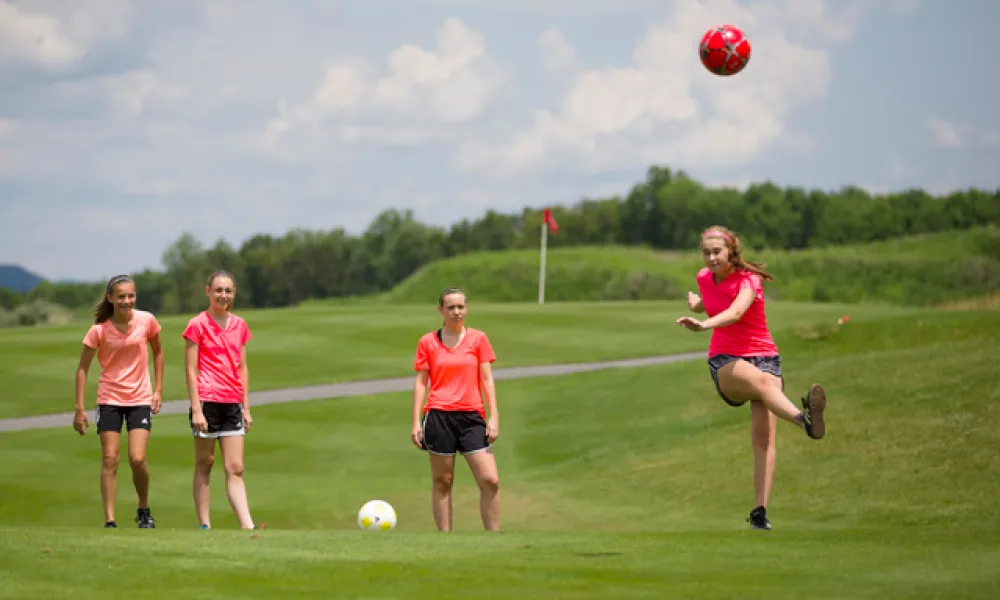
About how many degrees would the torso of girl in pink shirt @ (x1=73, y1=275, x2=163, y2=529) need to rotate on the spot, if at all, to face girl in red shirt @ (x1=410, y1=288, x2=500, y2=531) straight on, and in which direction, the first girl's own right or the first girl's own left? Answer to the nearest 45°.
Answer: approximately 45° to the first girl's own left

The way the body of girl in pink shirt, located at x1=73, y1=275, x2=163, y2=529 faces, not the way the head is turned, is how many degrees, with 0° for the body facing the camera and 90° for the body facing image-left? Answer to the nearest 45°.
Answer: approximately 0°

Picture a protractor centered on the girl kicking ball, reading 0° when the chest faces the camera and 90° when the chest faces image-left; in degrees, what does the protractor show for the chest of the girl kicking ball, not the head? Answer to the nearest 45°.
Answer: approximately 45°

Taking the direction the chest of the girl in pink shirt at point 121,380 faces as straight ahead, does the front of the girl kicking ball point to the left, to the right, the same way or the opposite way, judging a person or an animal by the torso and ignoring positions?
to the right

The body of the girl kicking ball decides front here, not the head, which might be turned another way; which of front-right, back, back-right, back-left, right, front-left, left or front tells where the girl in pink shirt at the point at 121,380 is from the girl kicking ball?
front-right

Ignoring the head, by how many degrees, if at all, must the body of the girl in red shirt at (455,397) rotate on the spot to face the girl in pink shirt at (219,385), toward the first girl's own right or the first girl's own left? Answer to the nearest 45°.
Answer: approximately 90° to the first girl's own right

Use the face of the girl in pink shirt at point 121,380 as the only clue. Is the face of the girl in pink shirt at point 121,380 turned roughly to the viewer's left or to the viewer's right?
to the viewer's right

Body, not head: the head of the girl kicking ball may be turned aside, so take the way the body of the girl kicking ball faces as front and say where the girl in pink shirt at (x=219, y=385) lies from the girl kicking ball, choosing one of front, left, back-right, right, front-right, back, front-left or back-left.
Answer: front-right

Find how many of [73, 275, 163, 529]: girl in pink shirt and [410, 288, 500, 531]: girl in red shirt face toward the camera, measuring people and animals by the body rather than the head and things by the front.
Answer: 2

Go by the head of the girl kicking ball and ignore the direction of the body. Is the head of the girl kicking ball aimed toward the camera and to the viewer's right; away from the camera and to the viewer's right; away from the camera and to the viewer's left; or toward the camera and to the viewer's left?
toward the camera and to the viewer's left
